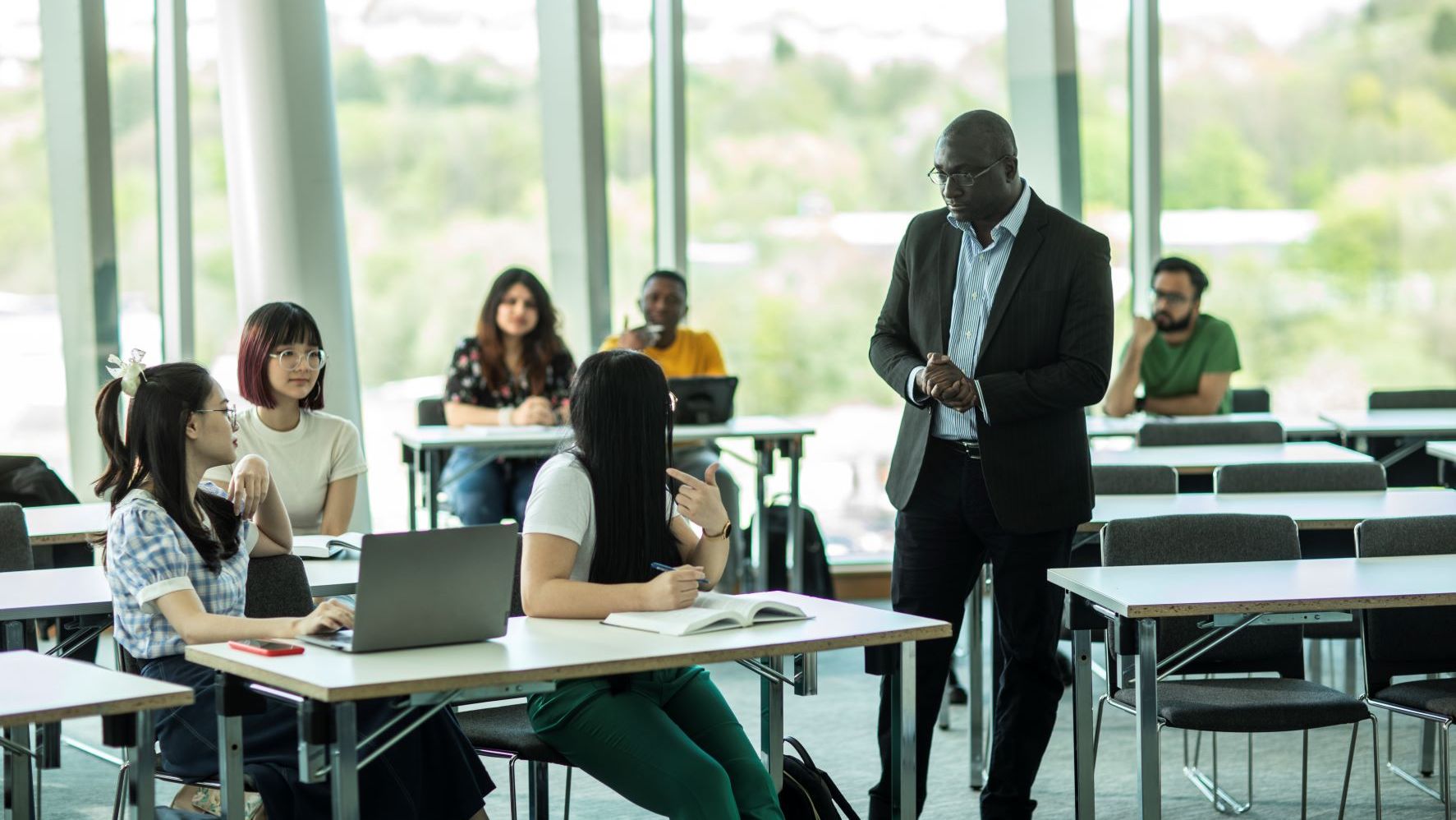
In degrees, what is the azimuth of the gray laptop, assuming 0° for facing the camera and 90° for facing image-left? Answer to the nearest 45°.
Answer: approximately 135°

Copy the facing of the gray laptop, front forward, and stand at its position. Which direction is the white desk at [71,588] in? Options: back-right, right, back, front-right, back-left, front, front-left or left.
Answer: front

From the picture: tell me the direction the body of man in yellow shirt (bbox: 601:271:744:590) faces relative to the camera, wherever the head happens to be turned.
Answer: toward the camera

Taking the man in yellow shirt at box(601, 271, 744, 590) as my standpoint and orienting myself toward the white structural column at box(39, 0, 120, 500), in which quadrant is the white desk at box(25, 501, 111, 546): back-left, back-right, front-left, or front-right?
front-left

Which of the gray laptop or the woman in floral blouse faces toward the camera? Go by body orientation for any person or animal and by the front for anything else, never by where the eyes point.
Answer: the woman in floral blouse

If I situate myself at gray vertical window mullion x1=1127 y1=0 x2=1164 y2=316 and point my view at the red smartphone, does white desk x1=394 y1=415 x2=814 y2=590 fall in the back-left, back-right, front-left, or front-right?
front-right

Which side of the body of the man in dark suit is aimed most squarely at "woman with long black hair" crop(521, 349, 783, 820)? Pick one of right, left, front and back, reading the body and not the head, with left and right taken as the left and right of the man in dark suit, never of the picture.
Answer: front

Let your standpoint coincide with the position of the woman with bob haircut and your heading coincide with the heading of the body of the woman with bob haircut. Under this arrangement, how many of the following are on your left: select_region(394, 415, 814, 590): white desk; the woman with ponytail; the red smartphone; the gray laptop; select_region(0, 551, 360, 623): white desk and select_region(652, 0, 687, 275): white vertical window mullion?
2

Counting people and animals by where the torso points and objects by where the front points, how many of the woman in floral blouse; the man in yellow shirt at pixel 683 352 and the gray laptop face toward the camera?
2

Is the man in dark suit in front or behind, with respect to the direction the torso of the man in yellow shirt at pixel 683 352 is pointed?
in front

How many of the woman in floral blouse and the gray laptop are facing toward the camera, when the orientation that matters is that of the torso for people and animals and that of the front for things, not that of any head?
1

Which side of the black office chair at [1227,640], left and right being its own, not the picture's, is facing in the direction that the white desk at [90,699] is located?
right

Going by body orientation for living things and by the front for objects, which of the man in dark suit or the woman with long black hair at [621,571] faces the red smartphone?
the man in dark suit

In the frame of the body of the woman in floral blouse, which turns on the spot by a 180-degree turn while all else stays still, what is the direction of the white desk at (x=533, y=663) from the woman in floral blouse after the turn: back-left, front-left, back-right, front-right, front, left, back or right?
back
